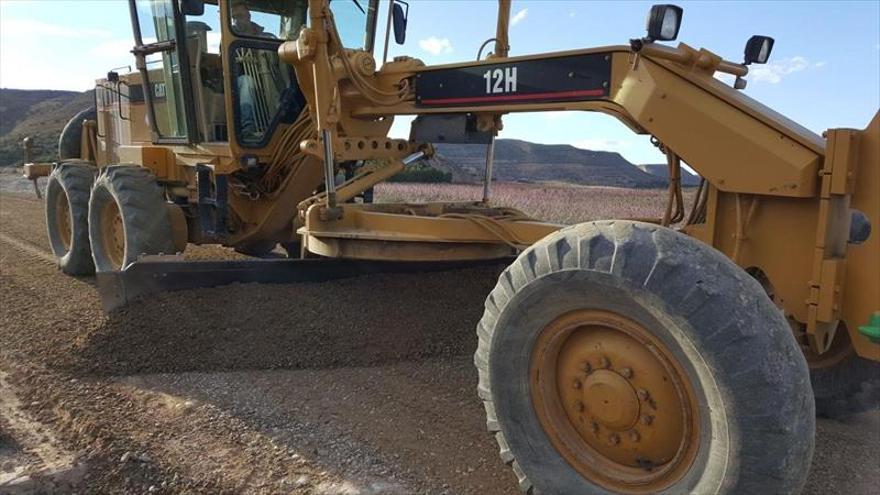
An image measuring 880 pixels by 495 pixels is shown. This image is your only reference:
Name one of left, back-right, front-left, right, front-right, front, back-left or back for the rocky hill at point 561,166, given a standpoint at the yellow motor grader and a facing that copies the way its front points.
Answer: back-left

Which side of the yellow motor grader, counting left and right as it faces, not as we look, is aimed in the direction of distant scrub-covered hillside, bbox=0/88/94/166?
back

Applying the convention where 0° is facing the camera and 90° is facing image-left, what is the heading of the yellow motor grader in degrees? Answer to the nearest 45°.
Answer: approximately 315°
